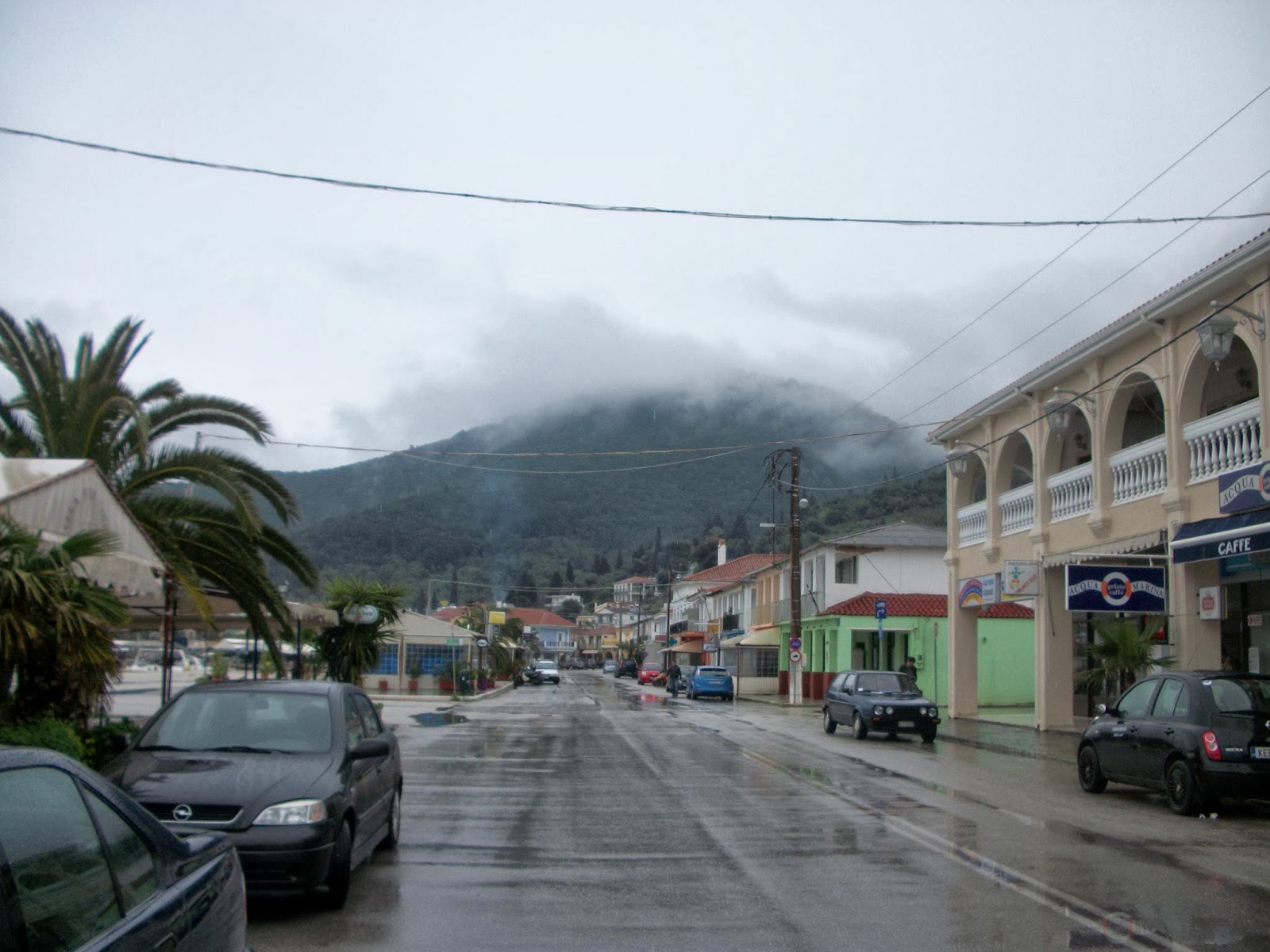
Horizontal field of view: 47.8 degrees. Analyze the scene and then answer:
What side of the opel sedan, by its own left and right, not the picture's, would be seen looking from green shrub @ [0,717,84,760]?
right

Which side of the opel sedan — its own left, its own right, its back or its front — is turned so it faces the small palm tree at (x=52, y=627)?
right

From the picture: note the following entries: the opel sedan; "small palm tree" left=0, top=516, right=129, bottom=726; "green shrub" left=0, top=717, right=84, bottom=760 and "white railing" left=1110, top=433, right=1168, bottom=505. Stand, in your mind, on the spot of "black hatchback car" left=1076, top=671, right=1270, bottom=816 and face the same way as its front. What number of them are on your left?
3

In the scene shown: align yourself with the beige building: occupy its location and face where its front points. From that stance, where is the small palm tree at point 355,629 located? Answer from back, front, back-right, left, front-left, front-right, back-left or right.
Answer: front-right

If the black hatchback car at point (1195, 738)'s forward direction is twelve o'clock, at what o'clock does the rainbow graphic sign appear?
The rainbow graphic sign is roughly at 1 o'clock from the black hatchback car.

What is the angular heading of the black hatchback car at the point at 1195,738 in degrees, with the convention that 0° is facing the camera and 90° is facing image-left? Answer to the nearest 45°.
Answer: approximately 135°

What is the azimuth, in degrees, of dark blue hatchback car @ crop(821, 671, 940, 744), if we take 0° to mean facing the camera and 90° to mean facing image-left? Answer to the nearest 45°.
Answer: approximately 315°

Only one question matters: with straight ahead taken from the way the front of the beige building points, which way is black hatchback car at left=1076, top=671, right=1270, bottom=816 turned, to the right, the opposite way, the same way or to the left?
to the right

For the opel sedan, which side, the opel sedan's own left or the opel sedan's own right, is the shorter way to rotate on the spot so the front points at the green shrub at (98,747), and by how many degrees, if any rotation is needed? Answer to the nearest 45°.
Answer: approximately 135° to the opel sedan's own right

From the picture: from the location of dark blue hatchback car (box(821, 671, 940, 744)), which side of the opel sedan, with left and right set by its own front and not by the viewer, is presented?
back

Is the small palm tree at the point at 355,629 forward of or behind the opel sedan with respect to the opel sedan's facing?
behind
